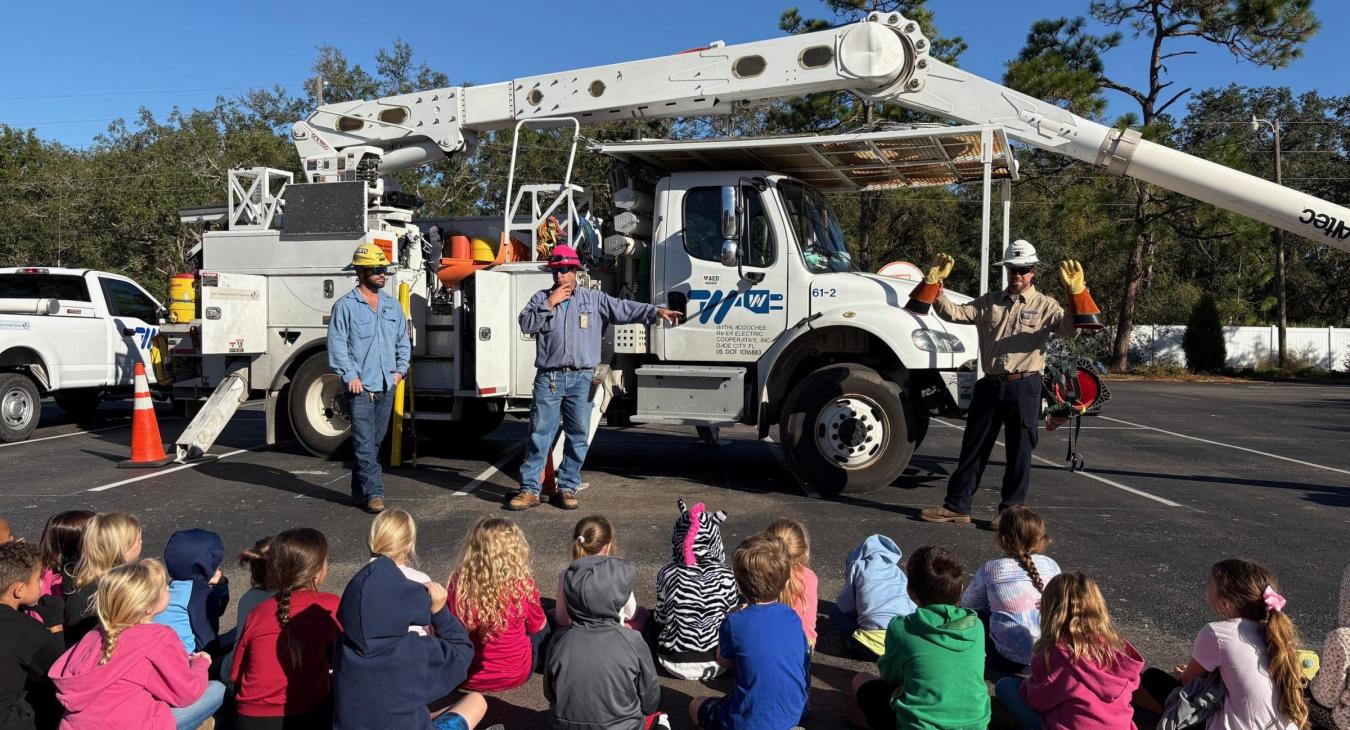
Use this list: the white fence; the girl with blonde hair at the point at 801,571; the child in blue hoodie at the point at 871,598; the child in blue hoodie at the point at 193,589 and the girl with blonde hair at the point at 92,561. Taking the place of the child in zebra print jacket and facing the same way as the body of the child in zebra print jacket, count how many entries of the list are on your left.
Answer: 2

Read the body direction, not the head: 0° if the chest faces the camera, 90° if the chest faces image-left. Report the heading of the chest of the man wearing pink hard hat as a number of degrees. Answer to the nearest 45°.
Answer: approximately 0°

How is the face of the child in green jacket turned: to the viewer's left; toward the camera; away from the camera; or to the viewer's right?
away from the camera

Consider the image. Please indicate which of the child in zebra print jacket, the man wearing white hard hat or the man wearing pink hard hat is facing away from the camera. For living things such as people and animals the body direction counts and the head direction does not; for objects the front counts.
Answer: the child in zebra print jacket

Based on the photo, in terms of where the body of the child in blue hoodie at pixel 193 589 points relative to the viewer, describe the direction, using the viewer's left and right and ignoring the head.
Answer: facing away from the viewer and to the right of the viewer

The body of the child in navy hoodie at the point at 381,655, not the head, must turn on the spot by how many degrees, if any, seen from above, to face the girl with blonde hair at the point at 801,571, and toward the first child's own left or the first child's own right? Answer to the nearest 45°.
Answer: approximately 45° to the first child's own right

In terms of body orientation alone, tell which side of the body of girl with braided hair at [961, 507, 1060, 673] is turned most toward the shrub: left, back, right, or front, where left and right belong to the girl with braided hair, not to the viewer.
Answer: front

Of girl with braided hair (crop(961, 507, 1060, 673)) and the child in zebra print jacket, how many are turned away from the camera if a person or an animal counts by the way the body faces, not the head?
2

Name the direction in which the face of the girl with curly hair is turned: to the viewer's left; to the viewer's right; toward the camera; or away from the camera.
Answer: away from the camera

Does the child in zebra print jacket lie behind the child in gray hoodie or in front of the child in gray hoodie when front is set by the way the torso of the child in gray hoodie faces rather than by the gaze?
in front

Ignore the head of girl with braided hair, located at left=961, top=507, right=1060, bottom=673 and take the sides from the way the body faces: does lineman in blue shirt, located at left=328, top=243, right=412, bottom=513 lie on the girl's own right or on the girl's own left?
on the girl's own left

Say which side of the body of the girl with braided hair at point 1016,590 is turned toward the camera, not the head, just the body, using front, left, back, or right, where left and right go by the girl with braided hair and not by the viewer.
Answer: back

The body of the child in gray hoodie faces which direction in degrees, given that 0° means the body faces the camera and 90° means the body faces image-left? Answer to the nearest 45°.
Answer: approximately 180°

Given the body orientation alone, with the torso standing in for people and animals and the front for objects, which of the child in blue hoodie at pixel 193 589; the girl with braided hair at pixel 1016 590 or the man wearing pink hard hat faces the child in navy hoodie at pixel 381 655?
the man wearing pink hard hat

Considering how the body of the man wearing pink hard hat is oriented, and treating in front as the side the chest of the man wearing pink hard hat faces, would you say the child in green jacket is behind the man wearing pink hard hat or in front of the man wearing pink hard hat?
in front

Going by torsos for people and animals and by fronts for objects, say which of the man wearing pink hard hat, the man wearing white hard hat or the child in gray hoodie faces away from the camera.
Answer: the child in gray hoodie

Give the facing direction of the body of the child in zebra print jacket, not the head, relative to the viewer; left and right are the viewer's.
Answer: facing away from the viewer
